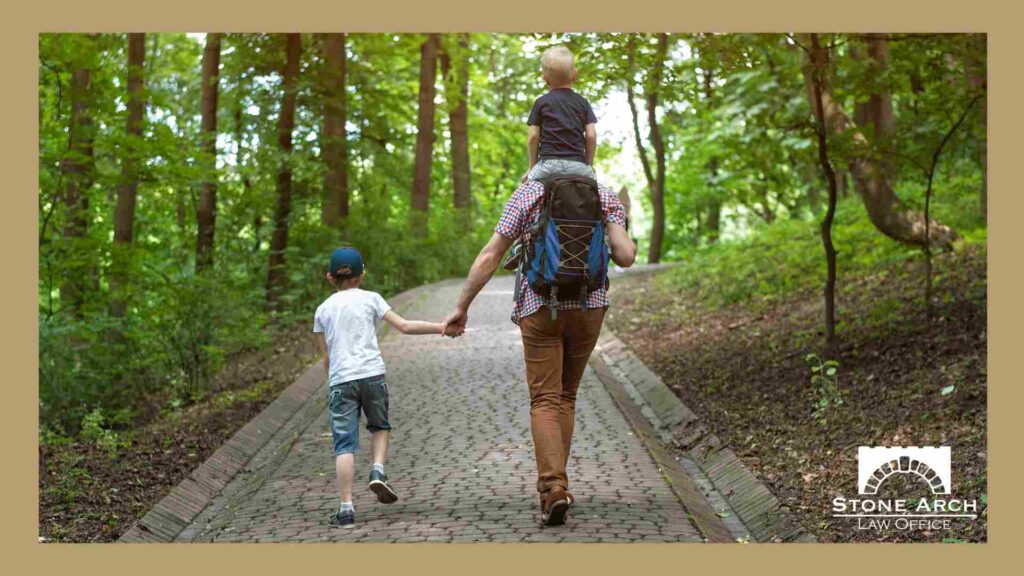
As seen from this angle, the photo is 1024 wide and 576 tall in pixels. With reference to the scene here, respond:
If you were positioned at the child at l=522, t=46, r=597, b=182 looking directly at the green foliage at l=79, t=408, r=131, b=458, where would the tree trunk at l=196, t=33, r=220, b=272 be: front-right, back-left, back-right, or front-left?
front-right

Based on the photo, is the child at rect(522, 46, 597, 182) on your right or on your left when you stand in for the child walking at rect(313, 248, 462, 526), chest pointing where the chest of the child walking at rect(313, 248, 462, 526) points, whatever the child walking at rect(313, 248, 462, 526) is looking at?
on your right

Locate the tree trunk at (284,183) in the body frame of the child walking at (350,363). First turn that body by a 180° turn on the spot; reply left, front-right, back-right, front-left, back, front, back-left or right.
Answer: back

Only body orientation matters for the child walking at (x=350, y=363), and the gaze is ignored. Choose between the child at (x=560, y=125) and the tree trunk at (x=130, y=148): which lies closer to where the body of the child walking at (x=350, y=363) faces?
the tree trunk

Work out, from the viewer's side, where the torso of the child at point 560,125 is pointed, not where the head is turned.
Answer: away from the camera

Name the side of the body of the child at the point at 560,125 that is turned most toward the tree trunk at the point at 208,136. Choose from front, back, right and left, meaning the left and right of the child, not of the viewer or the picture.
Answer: front

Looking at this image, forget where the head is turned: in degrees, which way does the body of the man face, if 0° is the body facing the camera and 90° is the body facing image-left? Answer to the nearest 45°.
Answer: approximately 180°

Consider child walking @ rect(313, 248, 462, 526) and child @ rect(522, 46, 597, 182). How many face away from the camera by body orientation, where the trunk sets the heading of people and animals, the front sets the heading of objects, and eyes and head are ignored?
2

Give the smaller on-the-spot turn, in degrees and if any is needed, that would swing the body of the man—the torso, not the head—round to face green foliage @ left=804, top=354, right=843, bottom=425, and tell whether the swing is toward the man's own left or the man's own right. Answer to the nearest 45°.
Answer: approximately 45° to the man's own right

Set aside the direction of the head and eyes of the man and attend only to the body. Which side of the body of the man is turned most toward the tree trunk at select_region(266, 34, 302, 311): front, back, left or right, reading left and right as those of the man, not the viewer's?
front

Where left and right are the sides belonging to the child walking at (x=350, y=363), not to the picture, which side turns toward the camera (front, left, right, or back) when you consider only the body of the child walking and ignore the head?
back

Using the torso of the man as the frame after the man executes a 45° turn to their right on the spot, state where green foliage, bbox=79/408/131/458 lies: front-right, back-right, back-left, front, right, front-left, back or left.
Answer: left

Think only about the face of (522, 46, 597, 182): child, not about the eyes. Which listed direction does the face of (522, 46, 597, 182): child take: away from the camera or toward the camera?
away from the camera

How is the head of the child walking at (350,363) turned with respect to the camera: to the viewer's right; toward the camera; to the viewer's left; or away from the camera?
away from the camera

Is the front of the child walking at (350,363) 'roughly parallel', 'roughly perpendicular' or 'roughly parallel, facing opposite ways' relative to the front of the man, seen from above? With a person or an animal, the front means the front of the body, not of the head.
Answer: roughly parallel

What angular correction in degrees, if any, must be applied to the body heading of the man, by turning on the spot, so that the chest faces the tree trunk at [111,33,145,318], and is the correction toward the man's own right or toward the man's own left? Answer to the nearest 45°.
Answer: approximately 45° to the man's own left

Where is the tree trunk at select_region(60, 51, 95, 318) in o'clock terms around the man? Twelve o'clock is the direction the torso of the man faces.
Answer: The tree trunk is roughly at 11 o'clock from the man.
